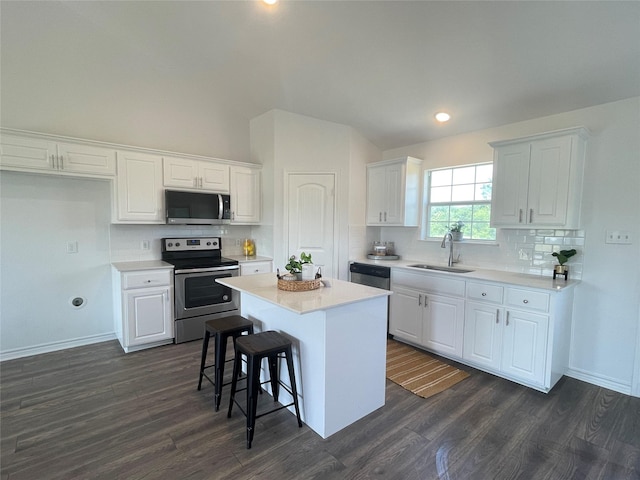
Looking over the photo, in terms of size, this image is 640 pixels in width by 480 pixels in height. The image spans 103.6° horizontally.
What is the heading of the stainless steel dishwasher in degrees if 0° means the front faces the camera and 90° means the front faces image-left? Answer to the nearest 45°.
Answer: approximately 45°

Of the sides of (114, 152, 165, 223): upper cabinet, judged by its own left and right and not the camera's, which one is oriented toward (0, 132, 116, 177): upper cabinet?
right

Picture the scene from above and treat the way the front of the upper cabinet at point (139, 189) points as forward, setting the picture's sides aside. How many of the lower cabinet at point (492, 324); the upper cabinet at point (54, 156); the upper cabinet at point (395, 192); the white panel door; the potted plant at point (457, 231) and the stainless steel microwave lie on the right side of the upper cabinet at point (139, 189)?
1

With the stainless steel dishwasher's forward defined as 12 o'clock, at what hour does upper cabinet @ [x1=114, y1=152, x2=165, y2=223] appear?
The upper cabinet is roughly at 1 o'clock from the stainless steel dishwasher.

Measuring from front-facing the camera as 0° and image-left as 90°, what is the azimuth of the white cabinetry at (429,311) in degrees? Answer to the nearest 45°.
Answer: approximately 45°

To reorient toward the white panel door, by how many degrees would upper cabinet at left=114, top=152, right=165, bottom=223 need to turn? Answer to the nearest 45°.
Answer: approximately 90° to its left

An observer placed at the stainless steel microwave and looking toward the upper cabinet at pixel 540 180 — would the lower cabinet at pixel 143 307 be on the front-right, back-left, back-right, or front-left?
back-right

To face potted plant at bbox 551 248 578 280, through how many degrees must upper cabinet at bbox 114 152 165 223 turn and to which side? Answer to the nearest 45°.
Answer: approximately 45° to its left

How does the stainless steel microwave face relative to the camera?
toward the camera

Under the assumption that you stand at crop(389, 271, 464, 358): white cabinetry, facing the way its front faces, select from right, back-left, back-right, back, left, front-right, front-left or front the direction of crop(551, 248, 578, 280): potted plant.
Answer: back-left

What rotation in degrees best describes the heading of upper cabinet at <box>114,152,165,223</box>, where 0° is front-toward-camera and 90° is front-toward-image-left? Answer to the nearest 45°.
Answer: approximately 0°

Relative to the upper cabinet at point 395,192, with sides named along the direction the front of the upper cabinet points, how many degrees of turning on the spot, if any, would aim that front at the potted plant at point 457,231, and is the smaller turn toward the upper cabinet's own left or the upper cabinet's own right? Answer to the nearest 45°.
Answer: approximately 135° to the upper cabinet's own left

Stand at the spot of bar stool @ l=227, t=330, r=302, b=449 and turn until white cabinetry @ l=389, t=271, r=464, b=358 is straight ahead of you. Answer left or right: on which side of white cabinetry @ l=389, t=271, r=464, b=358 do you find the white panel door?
left

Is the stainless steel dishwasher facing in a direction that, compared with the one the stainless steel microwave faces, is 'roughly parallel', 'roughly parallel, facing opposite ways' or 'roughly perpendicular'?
roughly perpendicular

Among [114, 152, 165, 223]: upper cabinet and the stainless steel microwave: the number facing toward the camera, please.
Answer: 2

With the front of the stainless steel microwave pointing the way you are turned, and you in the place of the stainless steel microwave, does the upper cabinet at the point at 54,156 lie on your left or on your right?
on your right

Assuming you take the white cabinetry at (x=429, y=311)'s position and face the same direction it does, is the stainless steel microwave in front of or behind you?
in front

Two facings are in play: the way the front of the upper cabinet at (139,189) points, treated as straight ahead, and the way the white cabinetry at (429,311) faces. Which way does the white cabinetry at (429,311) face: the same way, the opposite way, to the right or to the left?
to the right

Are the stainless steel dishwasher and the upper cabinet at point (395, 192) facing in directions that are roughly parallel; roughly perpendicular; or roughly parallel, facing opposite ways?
roughly parallel

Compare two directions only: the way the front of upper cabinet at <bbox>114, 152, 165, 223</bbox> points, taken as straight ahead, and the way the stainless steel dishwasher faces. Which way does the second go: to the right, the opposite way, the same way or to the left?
to the right
